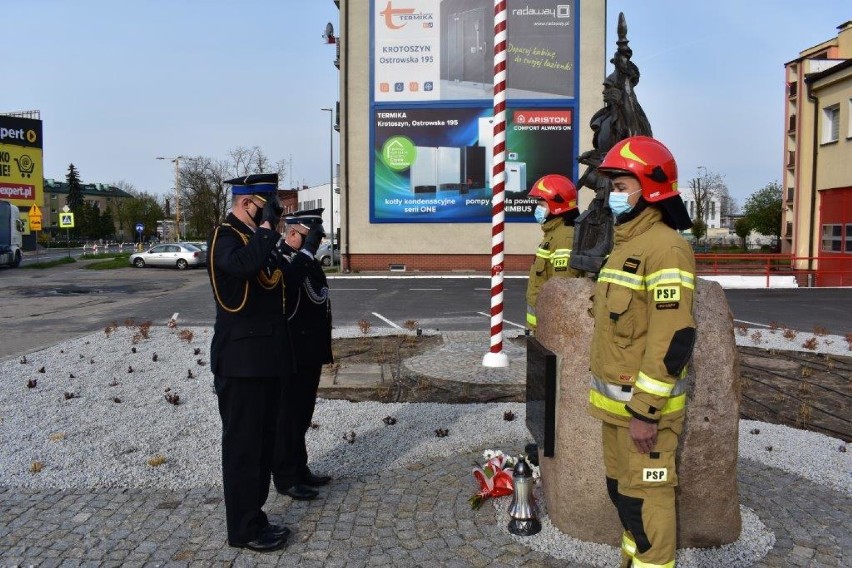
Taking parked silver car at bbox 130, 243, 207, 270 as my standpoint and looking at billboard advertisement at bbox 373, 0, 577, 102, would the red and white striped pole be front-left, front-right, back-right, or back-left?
front-right

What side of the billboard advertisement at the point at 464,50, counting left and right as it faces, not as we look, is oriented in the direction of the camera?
front

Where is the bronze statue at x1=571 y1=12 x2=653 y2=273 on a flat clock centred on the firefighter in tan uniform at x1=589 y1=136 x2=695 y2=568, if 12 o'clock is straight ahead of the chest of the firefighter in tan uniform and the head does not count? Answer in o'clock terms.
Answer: The bronze statue is roughly at 3 o'clock from the firefighter in tan uniform.

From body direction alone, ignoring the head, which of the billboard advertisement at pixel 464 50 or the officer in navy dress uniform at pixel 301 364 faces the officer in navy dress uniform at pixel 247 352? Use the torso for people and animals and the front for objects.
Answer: the billboard advertisement

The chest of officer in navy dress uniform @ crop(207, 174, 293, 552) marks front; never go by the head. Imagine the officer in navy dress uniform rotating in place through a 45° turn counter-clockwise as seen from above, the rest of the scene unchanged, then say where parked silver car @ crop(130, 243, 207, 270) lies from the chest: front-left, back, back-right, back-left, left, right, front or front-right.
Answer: front-left

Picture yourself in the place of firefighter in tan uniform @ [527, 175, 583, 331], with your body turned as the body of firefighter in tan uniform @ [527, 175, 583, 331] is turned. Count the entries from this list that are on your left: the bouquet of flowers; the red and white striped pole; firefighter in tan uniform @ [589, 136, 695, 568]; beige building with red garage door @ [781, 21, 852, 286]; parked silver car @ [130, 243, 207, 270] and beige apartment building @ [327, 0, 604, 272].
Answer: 2

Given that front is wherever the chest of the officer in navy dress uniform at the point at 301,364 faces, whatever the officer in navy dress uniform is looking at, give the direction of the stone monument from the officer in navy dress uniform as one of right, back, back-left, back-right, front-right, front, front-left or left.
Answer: front-right

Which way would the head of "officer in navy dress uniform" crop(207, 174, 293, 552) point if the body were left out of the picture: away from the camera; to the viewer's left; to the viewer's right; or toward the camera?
to the viewer's right

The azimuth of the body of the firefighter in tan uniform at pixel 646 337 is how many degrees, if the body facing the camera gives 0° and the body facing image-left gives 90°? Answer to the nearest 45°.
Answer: approximately 90°

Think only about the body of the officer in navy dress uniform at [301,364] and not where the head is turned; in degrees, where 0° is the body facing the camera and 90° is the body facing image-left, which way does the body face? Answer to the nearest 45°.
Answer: approximately 270°

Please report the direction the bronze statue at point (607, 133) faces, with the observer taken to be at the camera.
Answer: facing to the left of the viewer

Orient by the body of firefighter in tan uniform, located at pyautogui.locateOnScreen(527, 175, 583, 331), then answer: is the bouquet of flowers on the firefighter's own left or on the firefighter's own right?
on the firefighter's own left

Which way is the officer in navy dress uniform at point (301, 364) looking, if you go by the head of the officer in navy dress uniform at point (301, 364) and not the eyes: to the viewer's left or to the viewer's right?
to the viewer's right

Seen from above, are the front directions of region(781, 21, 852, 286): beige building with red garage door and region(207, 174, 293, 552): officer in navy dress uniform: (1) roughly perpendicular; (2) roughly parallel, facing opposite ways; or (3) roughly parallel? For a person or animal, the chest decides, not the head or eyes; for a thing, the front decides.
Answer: roughly parallel, facing opposite ways

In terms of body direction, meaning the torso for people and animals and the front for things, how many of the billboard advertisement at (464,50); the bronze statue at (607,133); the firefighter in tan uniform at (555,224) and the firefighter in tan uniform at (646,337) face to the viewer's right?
0

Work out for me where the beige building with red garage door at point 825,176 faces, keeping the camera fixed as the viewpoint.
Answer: facing the viewer and to the left of the viewer

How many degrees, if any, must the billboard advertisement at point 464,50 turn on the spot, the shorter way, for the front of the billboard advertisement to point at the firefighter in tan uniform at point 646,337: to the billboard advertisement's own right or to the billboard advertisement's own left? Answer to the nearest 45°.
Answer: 0° — it already faces them
